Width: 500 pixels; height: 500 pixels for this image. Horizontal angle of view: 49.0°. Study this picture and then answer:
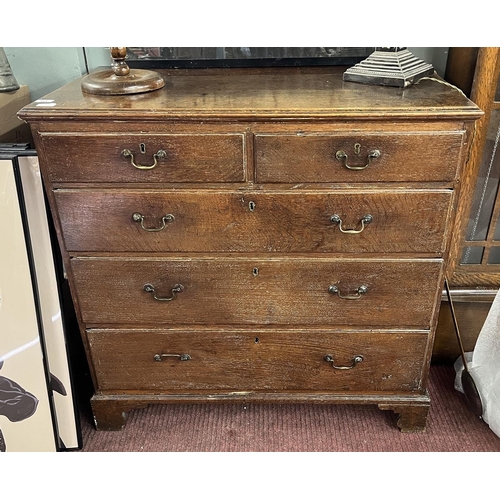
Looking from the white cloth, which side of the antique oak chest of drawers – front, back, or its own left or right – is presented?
left

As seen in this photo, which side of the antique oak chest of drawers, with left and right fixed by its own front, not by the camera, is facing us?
front

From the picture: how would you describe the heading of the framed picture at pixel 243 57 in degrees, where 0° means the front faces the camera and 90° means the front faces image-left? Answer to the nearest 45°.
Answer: approximately 0°
